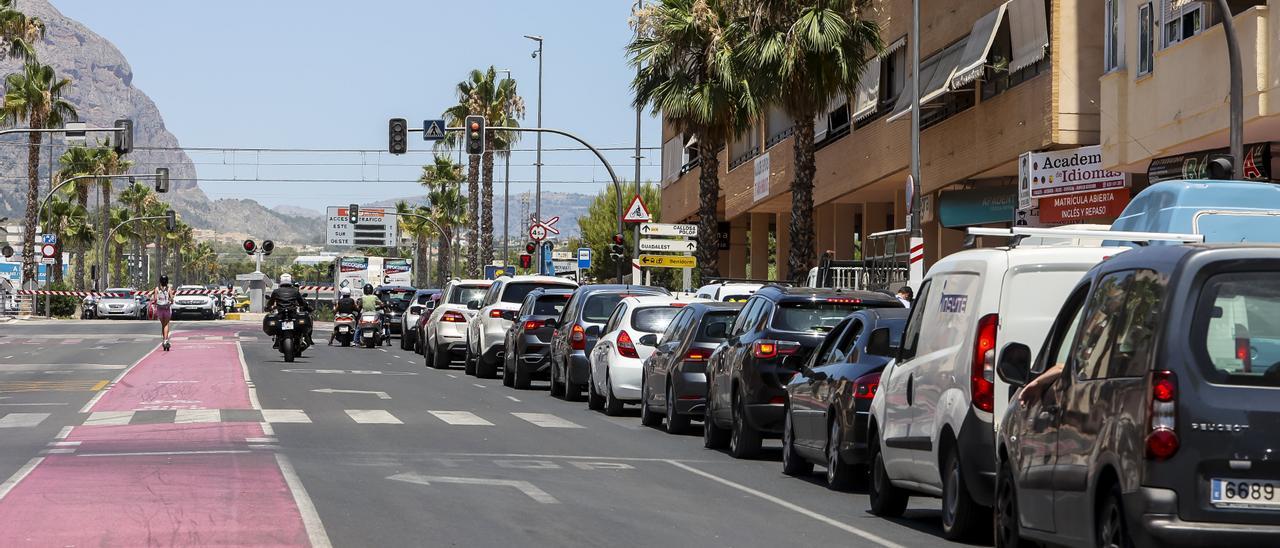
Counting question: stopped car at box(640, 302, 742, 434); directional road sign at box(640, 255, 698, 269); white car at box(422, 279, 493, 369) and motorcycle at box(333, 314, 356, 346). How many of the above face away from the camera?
3

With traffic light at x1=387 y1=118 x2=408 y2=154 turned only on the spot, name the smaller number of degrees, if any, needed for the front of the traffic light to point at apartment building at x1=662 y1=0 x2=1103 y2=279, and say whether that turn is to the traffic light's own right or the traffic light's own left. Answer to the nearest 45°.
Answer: approximately 45° to the traffic light's own left

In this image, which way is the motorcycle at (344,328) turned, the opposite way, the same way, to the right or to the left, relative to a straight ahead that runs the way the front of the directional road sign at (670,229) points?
the opposite way

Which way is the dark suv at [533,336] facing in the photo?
away from the camera

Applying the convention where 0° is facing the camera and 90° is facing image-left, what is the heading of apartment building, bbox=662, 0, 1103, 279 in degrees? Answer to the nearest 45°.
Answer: approximately 45°

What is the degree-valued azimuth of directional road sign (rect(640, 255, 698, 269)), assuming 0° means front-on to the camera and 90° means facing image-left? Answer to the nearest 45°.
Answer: approximately 0°

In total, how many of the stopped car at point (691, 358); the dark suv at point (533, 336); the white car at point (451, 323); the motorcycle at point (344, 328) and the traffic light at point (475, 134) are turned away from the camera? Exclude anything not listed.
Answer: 4

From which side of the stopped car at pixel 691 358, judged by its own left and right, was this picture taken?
back

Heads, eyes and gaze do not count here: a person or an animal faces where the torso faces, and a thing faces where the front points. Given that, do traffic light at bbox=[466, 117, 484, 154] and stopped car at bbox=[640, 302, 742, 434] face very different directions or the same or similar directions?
very different directions

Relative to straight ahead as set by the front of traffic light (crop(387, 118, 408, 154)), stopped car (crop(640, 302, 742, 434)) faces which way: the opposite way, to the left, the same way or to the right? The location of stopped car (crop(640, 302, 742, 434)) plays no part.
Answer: the opposite way
